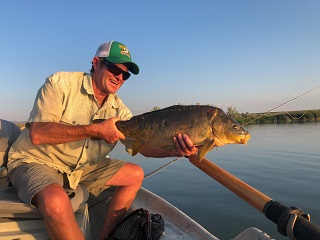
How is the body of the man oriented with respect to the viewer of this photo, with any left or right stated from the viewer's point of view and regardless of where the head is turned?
facing the viewer and to the right of the viewer

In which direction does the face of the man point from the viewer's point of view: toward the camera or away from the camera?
toward the camera

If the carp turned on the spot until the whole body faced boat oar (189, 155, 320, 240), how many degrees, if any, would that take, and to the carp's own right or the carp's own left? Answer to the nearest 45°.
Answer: approximately 45° to the carp's own right

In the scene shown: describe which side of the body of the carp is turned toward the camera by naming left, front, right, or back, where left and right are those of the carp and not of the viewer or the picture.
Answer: right

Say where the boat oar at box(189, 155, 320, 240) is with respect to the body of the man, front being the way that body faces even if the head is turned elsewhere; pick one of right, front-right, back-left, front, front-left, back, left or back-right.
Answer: front
